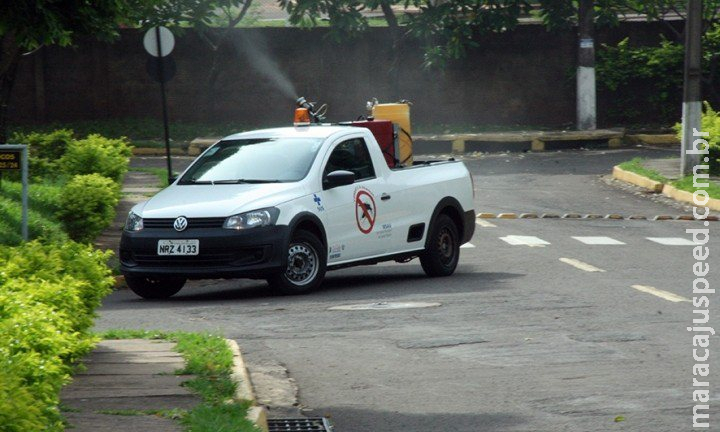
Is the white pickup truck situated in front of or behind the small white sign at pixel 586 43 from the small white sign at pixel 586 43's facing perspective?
in front

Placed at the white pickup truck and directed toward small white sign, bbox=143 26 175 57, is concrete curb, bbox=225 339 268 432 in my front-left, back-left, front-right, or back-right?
back-left

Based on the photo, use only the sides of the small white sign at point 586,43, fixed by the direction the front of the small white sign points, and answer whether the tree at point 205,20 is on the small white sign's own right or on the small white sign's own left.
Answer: on the small white sign's own right

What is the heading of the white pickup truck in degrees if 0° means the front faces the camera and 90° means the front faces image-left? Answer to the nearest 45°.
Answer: approximately 45°

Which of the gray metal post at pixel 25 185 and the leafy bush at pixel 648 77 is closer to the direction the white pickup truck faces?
the gray metal post

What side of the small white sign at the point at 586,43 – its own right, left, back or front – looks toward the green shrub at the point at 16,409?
front

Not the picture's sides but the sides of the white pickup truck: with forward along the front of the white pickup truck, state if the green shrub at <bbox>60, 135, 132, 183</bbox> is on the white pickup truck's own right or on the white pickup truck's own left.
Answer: on the white pickup truck's own right

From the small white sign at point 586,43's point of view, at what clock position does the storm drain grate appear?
The storm drain grate is roughly at 12 o'clock from the small white sign.

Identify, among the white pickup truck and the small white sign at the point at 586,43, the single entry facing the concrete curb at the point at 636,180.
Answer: the small white sign

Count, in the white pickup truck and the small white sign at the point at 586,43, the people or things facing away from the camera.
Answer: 0

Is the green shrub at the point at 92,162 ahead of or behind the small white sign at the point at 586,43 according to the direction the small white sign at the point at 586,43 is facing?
ahead

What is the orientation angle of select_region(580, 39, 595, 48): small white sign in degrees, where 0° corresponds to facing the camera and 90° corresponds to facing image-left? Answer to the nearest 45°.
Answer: approximately 0°
